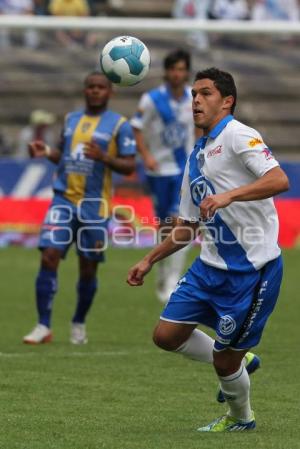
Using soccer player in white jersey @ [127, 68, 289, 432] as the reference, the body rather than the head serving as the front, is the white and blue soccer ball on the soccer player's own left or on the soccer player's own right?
on the soccer player's own right

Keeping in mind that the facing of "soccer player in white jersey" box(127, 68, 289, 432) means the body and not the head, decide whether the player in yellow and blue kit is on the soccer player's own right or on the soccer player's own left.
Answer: on the soccer player's own right

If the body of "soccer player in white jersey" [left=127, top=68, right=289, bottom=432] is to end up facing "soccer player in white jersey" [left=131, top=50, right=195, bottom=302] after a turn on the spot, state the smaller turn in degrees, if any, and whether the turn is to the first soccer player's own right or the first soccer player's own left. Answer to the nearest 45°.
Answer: approximately 135° to the first soccer player's own right

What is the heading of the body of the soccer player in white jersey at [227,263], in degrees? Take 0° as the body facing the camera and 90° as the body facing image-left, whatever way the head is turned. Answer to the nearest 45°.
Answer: approximately 45°
